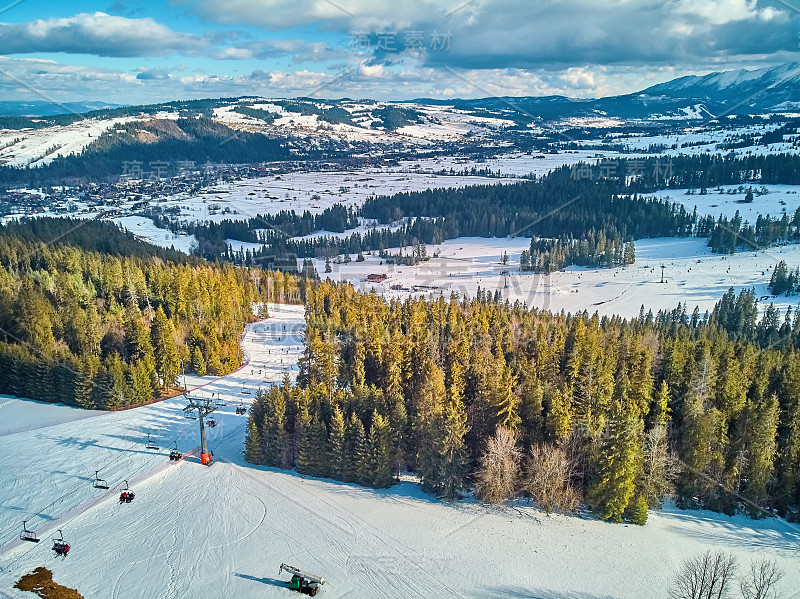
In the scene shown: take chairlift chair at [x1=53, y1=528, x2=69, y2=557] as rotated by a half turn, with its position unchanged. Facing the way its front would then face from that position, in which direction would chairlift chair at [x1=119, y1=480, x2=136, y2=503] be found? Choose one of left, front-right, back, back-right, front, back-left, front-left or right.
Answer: front

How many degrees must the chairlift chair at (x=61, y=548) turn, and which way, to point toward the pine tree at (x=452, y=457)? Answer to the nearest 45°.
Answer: approximately 135° to its left

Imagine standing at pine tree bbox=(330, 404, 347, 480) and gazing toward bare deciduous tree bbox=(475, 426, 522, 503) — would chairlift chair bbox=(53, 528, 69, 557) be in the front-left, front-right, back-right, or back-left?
back-right

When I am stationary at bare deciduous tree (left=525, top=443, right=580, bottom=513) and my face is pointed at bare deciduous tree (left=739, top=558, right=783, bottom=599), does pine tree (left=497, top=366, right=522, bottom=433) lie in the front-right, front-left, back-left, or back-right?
back-left

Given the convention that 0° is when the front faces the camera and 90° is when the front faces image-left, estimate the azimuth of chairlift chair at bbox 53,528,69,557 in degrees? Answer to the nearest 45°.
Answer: approximately 45°

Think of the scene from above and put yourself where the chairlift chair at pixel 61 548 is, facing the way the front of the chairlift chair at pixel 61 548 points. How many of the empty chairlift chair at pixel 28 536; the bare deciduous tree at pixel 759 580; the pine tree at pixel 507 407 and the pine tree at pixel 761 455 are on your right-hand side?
1

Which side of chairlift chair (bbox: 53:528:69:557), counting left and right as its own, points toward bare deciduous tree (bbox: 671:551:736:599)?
left

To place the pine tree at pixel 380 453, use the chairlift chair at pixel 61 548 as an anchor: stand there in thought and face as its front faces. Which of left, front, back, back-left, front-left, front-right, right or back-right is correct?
back-left

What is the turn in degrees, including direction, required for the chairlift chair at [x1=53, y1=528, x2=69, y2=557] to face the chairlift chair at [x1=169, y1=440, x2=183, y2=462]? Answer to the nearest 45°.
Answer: approximately 180°

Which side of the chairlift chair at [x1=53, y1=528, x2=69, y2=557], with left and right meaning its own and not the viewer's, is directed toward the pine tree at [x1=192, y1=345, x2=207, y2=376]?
back

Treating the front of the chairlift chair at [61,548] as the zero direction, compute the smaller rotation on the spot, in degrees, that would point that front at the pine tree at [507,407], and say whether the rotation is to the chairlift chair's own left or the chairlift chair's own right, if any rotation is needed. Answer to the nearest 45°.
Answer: approximately 135° to the chairlift chair's own left
